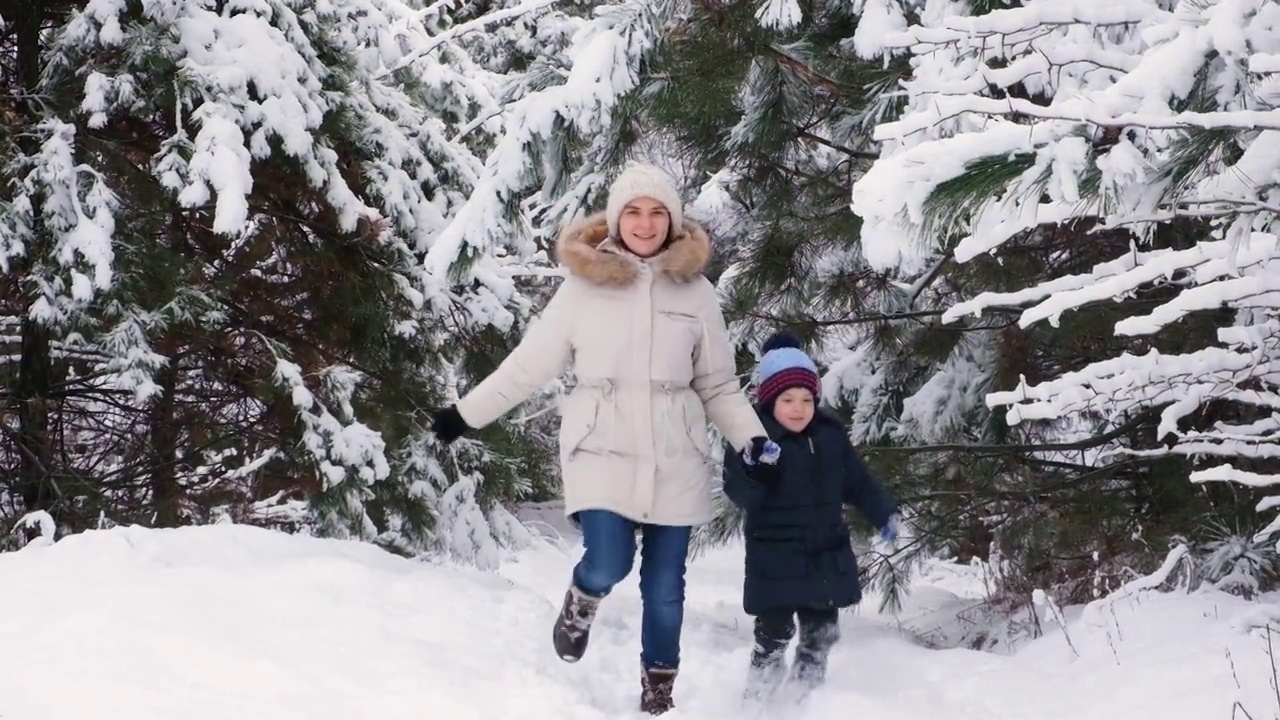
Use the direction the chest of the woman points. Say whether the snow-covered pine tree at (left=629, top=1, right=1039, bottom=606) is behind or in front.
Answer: behind

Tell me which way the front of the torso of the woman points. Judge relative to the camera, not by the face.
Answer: toward the camera

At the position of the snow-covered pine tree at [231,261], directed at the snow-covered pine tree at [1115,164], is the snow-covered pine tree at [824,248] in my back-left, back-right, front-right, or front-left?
front-left

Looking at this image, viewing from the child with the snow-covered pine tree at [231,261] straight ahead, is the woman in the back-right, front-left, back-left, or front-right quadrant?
front-left

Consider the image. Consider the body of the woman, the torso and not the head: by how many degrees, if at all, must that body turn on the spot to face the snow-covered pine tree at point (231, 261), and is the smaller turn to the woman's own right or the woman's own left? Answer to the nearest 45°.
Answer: approximately 135° to the woman's own right

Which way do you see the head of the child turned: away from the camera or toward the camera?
toward the camera

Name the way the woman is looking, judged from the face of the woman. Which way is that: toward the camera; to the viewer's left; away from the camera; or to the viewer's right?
toward the camera

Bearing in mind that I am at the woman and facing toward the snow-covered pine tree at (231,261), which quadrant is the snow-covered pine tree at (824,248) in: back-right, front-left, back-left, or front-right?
front-right

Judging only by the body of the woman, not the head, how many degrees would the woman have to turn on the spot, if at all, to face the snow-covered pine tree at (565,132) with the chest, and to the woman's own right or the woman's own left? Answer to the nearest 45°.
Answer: approximately 180°

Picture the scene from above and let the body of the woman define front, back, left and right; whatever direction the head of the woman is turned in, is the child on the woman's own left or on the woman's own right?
on the woman's own left
